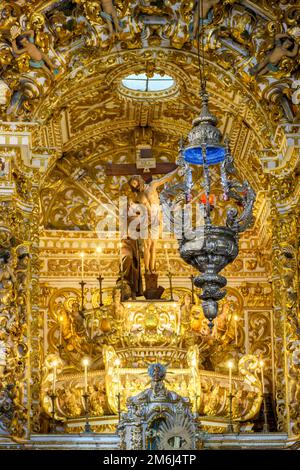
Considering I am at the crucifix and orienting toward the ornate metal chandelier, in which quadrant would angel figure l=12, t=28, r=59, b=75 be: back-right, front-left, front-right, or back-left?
front-right

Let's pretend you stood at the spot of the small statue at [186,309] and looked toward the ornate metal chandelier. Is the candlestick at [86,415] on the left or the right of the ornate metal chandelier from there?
right

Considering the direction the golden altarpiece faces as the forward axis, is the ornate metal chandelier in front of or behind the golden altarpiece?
in front

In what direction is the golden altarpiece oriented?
toward the camera
